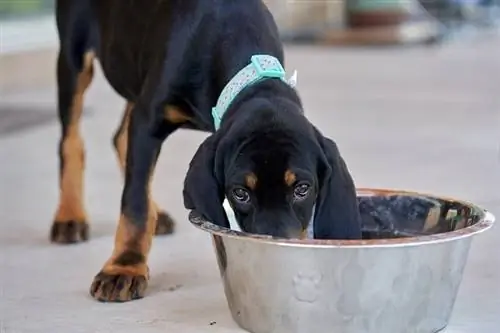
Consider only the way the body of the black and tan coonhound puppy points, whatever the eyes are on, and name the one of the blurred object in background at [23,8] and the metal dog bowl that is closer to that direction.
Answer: the metal dog bowl

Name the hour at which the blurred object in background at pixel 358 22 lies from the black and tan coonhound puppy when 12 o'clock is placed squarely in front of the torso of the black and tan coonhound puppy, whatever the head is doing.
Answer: The blurred object in background is roughly at 8 o'clock from the black and tan coonhound puppy.

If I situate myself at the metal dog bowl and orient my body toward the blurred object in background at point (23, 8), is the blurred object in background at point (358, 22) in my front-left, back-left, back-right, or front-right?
front-right

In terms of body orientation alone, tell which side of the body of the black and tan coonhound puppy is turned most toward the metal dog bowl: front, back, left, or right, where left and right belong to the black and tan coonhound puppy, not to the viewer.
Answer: front

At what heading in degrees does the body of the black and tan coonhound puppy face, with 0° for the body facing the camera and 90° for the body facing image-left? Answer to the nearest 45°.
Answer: approximately 315°

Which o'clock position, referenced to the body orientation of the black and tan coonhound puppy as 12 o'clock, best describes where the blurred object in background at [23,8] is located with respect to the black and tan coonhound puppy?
The blurred object in background is roughly at 7 o'clock from the black and tan coonhound puppy.

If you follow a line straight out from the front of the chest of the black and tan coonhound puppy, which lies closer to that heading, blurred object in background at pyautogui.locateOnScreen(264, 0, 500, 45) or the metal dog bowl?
the metal dog bowl

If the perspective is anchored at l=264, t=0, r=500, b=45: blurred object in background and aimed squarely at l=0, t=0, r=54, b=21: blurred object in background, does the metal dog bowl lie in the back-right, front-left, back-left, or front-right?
front-left
